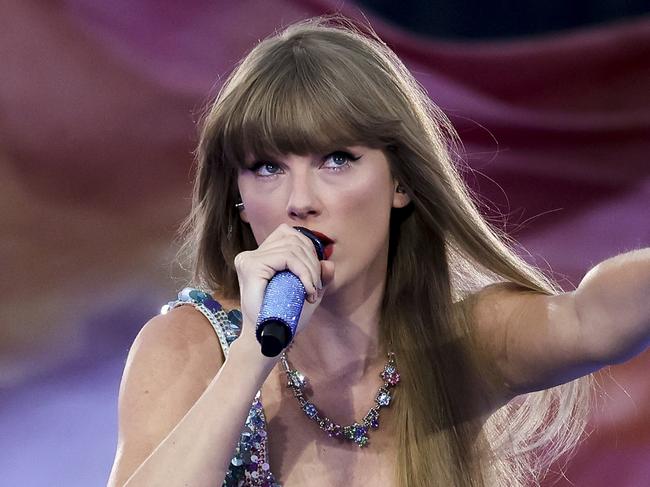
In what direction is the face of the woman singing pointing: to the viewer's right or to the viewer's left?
to the viewer's left

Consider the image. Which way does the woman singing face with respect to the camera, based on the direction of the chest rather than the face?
toward the camera
